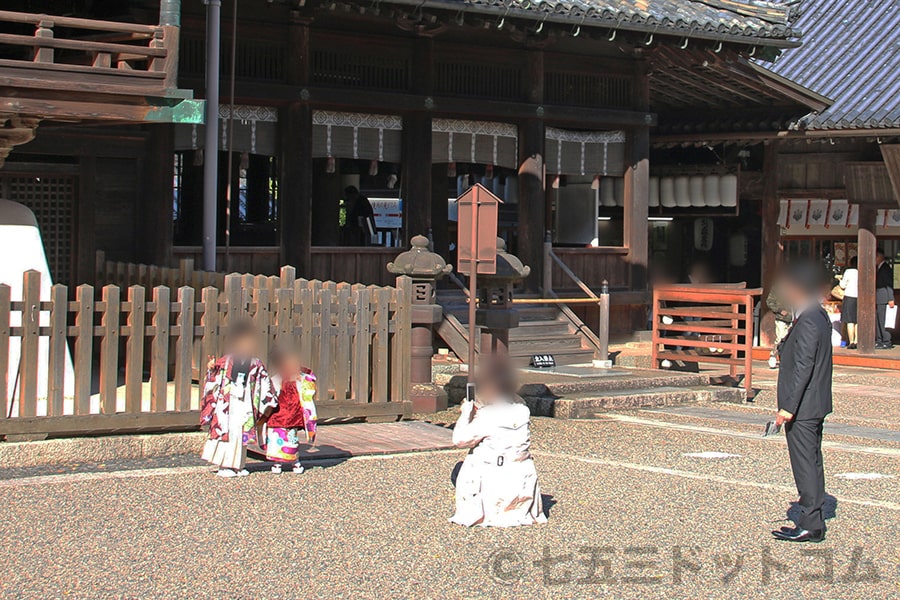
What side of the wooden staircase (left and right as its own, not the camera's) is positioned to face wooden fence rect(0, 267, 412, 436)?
right

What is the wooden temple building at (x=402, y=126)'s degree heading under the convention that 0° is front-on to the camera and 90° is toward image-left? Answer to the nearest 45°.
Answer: approximately 0°

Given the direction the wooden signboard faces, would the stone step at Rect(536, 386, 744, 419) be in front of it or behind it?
in front

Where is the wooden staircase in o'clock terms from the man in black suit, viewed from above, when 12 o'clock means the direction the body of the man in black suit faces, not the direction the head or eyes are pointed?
The wooden staircase is roughly at 2 o'clock from the man in black suit.

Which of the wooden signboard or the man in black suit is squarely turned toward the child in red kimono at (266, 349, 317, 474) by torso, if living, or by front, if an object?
the man in black suit

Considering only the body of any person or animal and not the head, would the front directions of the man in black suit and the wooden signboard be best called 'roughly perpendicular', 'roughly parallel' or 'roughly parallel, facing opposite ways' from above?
roughly perpendicular

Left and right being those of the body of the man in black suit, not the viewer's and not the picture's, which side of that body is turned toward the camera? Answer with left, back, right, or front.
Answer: left

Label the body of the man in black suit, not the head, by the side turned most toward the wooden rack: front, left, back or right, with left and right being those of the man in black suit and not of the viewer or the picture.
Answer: right
